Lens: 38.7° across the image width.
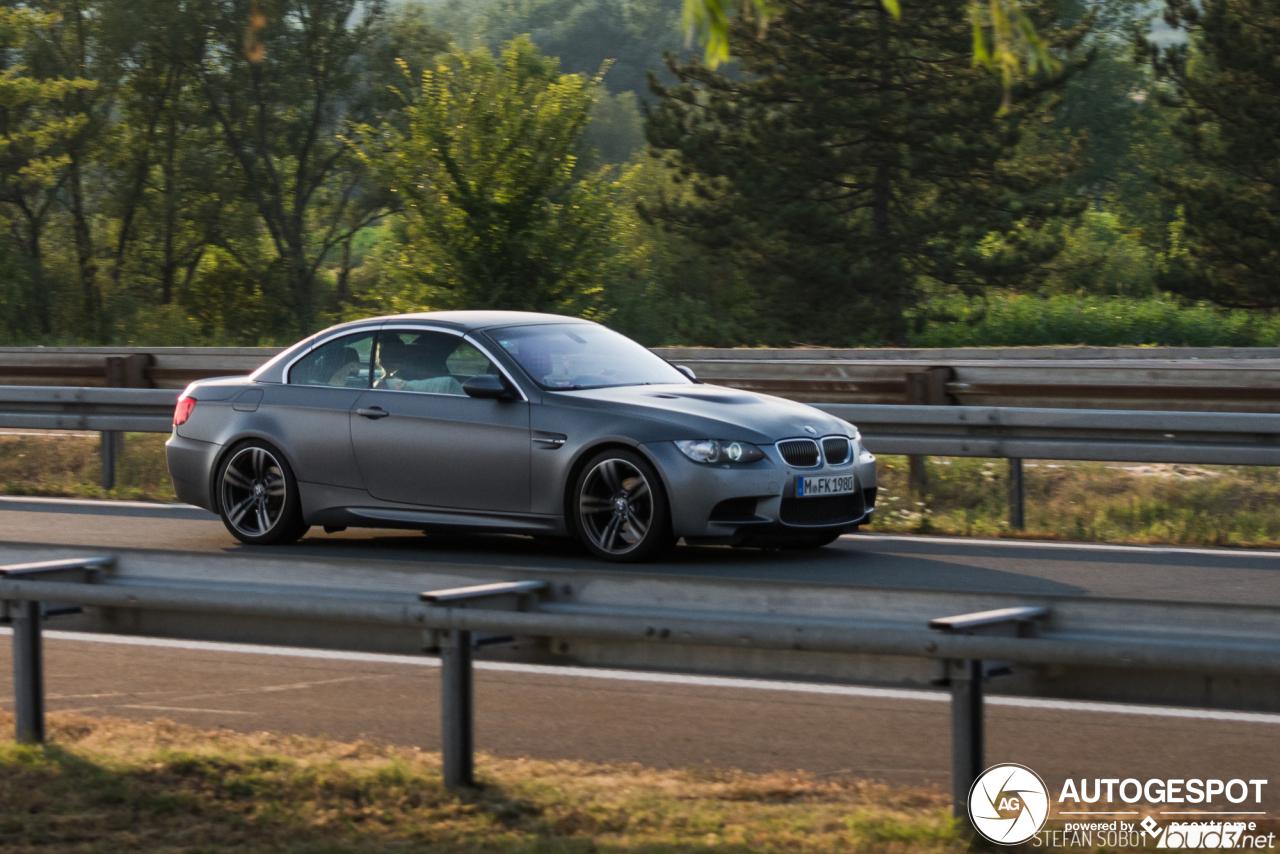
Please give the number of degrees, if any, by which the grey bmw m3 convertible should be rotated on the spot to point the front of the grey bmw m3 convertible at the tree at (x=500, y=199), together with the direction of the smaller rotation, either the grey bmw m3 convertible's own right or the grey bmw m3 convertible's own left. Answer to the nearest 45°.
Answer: approximately 135° to the grey bmw m3 convertible's own left

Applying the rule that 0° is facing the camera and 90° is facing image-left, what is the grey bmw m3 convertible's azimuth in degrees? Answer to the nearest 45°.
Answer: approximately 315°

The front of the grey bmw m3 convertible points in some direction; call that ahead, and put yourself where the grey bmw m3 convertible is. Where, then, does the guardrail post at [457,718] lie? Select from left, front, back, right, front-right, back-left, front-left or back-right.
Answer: front-right

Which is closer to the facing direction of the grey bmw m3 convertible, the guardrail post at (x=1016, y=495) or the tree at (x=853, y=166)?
the guardrail post

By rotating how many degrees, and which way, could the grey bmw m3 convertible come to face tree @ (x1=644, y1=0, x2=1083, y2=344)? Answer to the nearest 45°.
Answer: approximately 135° to its left

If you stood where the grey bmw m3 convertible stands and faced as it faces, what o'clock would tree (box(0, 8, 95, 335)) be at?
The tree is roughly at 7 o'clock from the grey bmw m3 convertible.

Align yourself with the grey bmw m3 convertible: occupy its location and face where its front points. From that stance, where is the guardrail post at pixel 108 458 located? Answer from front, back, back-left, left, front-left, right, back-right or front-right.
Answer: back

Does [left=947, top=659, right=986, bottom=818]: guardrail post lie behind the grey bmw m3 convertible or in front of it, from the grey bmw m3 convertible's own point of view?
in front

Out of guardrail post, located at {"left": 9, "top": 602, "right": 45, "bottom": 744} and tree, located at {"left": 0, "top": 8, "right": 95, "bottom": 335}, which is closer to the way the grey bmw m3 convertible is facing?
the guardrail post

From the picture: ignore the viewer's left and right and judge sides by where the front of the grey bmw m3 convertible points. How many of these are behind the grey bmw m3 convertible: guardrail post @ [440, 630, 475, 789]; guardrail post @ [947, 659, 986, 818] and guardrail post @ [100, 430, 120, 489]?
1

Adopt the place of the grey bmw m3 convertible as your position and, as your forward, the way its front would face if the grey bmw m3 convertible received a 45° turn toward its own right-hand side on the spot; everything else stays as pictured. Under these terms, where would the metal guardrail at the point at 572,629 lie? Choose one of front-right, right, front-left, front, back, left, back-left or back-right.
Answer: front

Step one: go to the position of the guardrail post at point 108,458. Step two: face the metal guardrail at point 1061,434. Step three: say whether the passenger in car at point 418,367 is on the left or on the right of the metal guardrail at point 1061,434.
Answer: right

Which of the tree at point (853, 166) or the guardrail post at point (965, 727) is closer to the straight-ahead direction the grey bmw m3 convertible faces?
the guardrail post
